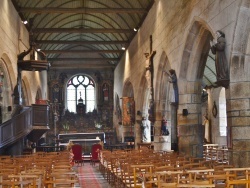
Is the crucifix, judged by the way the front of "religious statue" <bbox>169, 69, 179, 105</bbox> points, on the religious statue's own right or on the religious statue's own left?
on the religious statue's own right

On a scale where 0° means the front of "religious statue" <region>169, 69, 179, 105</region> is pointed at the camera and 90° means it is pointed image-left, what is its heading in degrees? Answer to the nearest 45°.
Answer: approximately 90°

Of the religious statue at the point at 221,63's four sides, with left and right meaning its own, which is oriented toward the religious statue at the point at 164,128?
right

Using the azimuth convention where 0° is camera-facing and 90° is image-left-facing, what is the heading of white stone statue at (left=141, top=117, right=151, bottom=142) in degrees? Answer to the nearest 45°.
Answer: approximately 45°

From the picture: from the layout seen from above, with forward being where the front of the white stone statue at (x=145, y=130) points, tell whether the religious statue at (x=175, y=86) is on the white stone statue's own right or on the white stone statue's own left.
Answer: on the white stone statue's own left

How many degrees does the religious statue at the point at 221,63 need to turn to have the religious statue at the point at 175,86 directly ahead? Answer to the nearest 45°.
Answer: approximately 90° to its right

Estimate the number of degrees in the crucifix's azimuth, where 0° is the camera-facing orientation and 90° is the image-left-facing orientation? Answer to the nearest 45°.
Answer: approximately 90°

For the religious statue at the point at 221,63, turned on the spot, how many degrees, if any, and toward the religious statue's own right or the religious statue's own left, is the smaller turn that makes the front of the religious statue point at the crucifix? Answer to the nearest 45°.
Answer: approximately 90° to the religious statue's own right

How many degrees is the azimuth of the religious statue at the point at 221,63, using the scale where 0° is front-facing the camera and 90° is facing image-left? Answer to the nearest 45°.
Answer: approximately 90°
